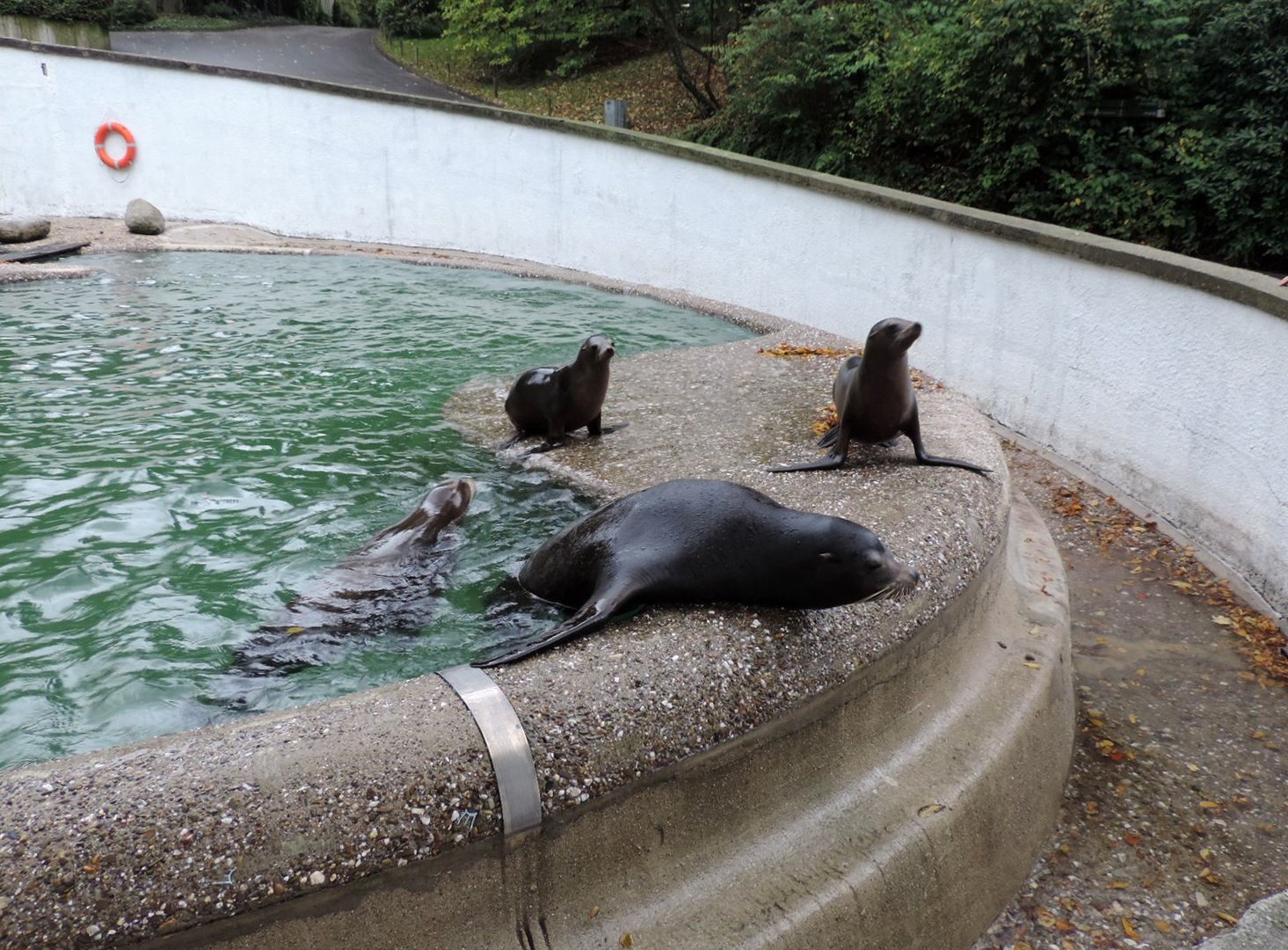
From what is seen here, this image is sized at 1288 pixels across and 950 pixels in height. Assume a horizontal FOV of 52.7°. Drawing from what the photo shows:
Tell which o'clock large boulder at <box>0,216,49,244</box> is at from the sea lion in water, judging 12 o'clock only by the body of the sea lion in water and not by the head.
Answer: The large boulder is roughly at 10 o'clock from the sea lion in water.

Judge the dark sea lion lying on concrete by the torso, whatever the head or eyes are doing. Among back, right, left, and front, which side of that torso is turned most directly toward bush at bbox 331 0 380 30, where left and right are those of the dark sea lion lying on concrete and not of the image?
left

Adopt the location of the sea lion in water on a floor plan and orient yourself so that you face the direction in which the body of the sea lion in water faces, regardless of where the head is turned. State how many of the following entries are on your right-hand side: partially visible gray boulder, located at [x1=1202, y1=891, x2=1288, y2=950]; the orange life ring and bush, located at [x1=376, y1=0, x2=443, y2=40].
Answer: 1

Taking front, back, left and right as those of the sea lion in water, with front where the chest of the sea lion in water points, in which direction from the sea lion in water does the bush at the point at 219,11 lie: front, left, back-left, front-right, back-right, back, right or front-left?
front-left

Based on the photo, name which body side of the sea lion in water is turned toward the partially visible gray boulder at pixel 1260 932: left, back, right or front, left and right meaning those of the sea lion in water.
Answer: right

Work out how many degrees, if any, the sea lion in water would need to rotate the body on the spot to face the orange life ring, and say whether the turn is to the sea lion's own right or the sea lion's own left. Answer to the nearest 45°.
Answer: approximately 45° to the sea lion's own left

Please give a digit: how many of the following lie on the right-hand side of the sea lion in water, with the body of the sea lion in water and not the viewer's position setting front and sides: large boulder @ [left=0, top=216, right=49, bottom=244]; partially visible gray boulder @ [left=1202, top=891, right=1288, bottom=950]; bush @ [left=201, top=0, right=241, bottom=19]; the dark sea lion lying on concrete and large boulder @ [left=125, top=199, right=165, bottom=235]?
2

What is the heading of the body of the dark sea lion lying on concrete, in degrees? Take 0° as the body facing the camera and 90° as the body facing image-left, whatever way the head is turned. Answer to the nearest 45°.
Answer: approximately 270°

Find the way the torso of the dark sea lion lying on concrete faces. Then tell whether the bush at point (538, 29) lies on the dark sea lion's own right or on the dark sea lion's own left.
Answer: on the dark sea lion's own left

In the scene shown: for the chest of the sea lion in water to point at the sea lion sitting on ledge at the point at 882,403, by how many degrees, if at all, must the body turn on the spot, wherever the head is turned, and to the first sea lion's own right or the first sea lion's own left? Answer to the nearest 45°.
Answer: approximately 45° to the first sea lion's own right

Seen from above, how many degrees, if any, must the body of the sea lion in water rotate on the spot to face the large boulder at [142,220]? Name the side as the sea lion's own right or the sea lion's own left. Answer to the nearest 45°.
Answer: approximately 45° to the sea lion's own left

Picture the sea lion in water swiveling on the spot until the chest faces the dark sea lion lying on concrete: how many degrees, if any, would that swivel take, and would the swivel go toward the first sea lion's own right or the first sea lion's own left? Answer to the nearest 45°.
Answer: approximately 90° to the first sea lion's own right

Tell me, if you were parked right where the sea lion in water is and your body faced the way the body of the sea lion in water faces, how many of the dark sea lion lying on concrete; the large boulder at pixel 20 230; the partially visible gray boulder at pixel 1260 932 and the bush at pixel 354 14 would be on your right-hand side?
2

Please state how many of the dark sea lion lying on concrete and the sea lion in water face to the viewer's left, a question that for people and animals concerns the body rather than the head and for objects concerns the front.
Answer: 0

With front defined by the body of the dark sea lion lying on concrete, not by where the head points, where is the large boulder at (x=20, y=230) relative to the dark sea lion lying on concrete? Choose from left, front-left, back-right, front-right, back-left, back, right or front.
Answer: back-left

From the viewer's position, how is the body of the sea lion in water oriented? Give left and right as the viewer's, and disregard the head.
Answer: facing away from the viewer and to the right of the viewer
